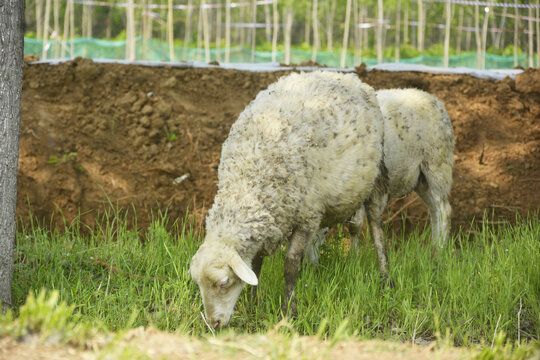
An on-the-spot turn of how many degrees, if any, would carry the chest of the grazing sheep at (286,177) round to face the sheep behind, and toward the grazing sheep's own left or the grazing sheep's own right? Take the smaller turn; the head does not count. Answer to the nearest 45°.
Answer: approximately 180°

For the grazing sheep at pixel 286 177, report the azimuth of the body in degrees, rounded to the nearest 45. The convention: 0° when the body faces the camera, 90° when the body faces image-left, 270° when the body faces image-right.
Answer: approximately 45°

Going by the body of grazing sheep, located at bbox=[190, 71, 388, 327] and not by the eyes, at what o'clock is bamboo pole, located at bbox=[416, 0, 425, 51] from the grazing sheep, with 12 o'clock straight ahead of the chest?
The bamboo pole is roughly at 5 o'clock from the grazing sheep.

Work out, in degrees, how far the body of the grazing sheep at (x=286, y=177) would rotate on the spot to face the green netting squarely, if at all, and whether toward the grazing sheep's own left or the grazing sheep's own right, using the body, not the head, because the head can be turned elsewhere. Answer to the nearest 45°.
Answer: approximately 135° to the grazing sheep's own right

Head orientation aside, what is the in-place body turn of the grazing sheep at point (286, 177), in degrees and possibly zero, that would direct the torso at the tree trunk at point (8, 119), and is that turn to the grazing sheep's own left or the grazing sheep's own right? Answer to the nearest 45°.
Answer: approximately 45° to the grazing sheep's own right

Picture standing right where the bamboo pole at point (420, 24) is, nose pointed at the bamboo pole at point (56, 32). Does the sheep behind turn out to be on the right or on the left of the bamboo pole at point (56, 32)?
left
